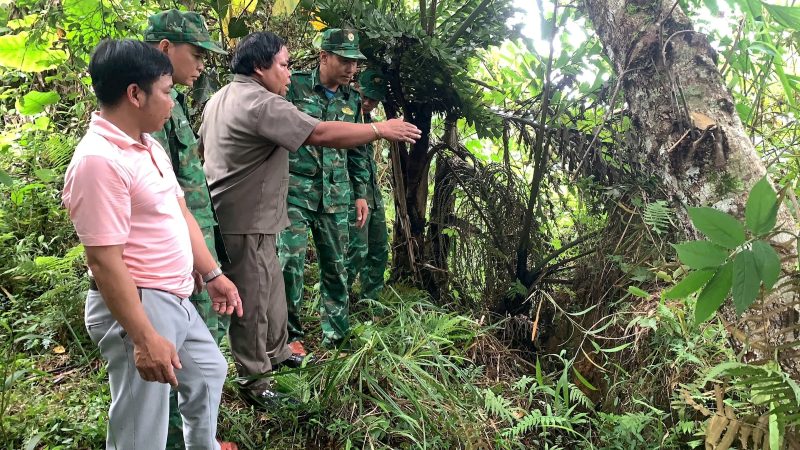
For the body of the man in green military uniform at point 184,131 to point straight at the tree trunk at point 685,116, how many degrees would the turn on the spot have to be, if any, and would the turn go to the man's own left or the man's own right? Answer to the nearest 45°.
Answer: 0° — they already face it

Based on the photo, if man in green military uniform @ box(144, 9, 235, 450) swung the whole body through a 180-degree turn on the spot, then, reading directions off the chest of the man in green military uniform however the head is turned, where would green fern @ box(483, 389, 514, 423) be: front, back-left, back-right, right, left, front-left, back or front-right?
back

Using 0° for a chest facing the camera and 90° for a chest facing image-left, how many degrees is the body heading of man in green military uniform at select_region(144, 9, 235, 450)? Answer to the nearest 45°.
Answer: approximately 270°

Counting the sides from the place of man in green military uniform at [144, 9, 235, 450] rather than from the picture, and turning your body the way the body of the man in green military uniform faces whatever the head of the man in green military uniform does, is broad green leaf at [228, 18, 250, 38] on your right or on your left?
on your left

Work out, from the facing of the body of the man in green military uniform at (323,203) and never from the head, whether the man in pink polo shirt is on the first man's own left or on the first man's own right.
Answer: on the first man's own right

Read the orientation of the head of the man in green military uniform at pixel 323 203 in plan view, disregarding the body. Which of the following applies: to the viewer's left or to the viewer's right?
to the viewer's right

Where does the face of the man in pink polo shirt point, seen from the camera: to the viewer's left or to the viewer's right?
to the viewer's right

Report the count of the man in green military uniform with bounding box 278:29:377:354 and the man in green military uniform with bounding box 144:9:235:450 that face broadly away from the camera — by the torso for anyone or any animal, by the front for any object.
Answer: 0
